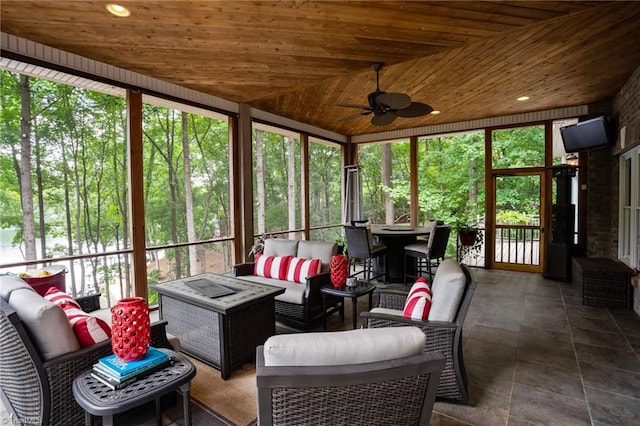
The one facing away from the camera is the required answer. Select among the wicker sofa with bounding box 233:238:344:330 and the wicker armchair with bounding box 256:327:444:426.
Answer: the wicker armchair

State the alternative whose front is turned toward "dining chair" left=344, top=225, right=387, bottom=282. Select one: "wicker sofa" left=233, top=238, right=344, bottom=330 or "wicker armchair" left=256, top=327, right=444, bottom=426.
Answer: the wicker armchair

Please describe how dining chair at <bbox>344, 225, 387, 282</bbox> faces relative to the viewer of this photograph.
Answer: facing away from the viewer and to the right of the viewer

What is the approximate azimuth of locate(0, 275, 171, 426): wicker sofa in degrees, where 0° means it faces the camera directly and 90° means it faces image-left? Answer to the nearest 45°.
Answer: approximately 225°

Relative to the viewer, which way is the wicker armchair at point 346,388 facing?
away from the camera

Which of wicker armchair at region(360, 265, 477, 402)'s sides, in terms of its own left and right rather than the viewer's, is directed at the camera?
left

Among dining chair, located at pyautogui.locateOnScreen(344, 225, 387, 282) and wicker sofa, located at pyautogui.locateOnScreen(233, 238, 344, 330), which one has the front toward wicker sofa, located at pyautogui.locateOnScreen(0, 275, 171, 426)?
wicker sofa, located at pyautogui.locateOnScreen(233, 238, 344, 330)

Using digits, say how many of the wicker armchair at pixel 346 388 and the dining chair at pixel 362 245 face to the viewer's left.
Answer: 0

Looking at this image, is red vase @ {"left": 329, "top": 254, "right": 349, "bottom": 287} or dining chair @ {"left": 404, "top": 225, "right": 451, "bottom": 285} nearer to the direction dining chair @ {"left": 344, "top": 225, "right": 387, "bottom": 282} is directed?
the dining chair

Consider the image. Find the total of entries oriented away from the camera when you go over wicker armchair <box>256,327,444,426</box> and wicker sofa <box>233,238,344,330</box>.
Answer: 1

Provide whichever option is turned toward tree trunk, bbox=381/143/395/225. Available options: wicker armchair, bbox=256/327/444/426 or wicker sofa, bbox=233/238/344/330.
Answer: the wicker armchair

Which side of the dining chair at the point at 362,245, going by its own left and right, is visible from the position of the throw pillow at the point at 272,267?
back
